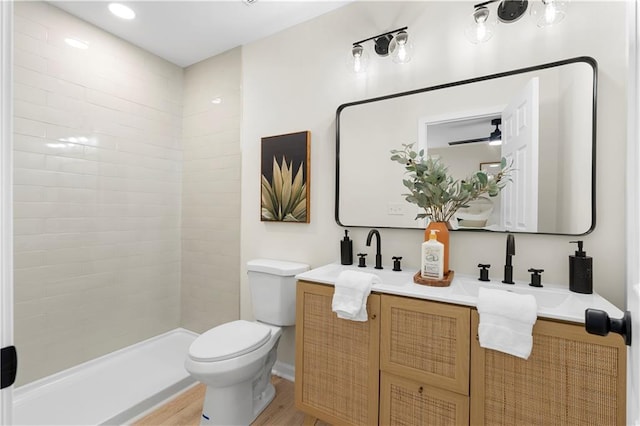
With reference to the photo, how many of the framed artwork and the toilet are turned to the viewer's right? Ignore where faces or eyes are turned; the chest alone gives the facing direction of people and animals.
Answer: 0

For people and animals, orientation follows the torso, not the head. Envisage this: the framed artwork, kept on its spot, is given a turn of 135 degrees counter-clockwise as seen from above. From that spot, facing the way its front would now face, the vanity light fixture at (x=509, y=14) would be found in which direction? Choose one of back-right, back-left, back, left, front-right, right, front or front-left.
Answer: front-right

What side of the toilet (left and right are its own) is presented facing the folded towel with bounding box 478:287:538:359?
left

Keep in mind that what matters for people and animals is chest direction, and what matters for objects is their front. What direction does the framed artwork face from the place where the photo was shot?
facing the viewer and to the left of the viewer

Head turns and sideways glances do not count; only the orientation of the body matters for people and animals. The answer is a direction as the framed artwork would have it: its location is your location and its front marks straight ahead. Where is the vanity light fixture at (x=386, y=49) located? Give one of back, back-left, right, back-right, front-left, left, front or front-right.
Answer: left

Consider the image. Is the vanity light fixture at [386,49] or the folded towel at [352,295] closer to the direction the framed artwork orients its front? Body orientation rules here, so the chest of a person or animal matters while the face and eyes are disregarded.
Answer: the folded towel

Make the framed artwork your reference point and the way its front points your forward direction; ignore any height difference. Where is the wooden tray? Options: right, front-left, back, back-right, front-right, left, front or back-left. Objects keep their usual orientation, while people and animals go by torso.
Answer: left

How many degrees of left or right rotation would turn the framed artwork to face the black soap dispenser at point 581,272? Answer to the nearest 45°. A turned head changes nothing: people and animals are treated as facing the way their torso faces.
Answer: approximately 90° to its left

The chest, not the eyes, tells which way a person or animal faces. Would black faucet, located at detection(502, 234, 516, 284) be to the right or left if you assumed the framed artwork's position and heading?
on its left

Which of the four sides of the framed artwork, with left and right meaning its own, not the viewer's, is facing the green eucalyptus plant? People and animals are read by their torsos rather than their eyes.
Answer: left
